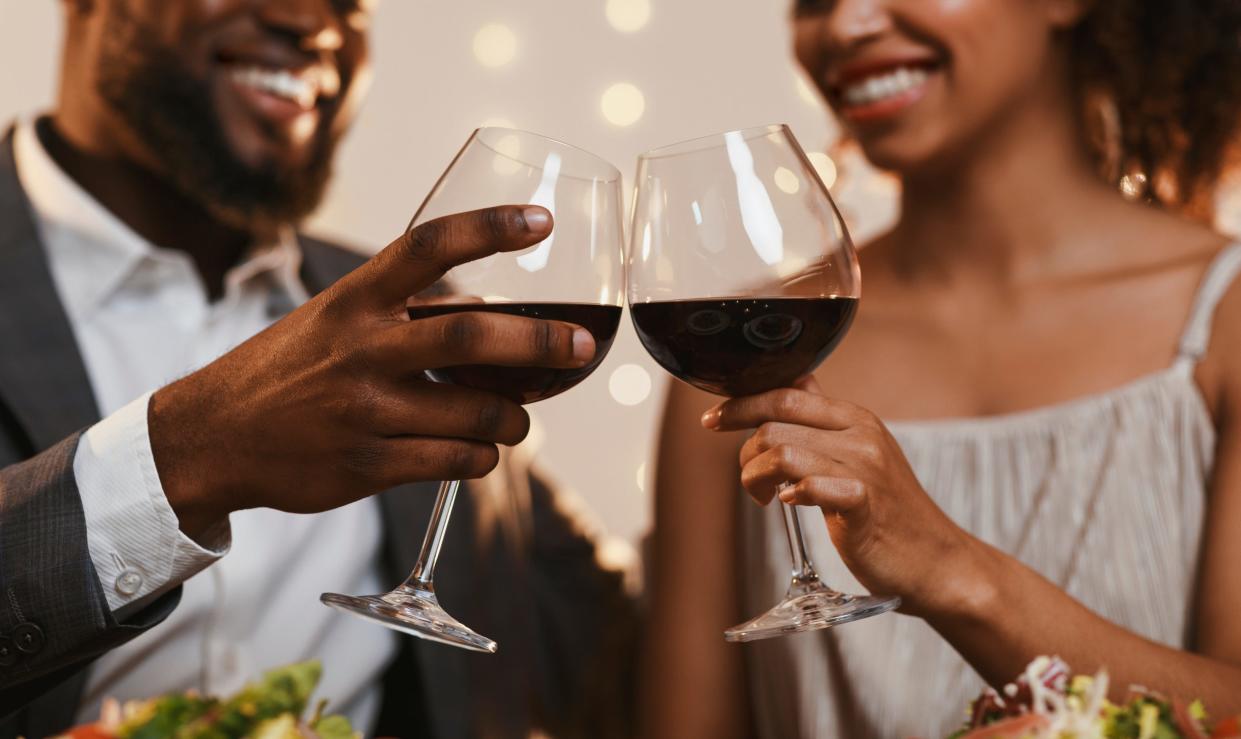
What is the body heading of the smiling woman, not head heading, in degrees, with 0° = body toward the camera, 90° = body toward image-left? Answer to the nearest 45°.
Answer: approximately 45°

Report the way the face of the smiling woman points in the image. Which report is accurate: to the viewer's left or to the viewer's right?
to the viewer's left

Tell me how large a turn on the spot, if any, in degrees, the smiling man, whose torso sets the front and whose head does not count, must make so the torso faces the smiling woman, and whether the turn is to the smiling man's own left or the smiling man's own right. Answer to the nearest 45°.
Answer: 0° — they already face them

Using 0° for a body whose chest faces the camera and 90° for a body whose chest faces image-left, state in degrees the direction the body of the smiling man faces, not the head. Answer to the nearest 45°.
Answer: approximately 315°
